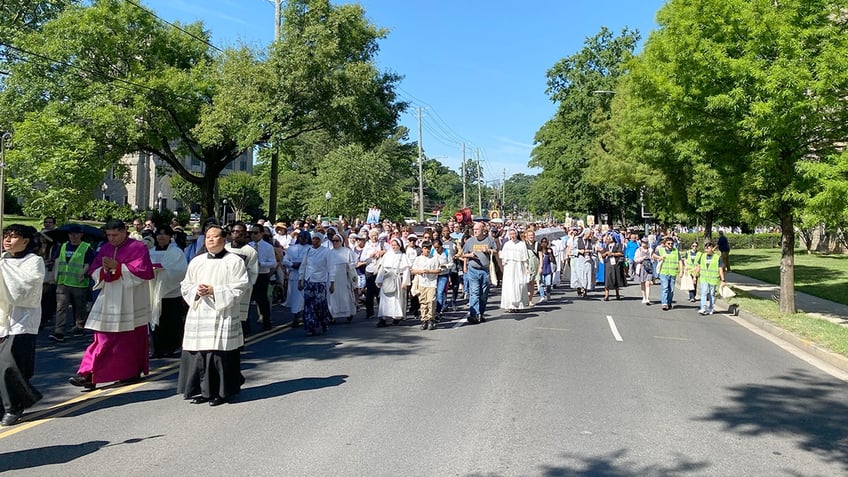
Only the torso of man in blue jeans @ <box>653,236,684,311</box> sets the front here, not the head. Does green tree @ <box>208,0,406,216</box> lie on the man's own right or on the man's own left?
on the man's own right

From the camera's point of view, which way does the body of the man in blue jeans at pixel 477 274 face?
toward the camera

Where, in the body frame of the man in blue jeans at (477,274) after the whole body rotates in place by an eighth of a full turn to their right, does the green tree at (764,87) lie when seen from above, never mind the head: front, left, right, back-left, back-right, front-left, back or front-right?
back-left

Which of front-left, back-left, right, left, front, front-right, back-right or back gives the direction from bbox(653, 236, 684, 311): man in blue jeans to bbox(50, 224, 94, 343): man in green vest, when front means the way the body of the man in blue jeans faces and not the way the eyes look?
front-right

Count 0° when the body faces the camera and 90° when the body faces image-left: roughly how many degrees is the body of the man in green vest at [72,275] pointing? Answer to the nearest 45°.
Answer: approximately 45°

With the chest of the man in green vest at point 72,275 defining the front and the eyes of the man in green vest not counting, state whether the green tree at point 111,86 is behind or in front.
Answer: behind

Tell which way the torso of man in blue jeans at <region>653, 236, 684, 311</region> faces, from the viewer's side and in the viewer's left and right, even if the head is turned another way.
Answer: facing the viewer

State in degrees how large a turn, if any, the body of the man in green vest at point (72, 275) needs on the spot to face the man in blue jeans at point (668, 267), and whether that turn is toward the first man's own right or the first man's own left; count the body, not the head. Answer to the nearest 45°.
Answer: approximately 135° to the first man's own left

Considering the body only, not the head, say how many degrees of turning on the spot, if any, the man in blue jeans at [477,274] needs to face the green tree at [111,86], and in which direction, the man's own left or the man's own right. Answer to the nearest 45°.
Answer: approximately 135° to the man's own right

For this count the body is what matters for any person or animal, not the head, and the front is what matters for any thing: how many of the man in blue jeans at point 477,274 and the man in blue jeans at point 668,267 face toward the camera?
2

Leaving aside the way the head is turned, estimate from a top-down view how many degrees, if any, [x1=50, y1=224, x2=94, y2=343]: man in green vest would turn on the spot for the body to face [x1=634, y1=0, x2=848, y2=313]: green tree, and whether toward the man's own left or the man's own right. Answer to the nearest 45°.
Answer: approximately 135° to the man's own left

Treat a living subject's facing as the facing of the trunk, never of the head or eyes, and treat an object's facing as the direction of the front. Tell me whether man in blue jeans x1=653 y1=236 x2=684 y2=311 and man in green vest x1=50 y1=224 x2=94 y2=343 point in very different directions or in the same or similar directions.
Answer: same or similar directions

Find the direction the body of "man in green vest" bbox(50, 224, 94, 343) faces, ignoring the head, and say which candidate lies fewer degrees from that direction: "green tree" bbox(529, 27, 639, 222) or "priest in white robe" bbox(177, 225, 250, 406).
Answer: the priest in white robe

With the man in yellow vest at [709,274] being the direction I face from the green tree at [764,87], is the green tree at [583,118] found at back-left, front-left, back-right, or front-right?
front-right

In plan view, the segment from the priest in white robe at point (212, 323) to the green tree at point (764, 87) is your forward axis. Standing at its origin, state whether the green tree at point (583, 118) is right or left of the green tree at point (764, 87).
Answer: left

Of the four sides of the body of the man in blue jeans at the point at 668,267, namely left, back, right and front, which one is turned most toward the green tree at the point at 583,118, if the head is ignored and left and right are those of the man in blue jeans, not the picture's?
back

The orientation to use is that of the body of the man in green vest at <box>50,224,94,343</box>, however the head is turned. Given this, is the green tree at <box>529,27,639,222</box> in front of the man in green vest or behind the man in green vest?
behind
